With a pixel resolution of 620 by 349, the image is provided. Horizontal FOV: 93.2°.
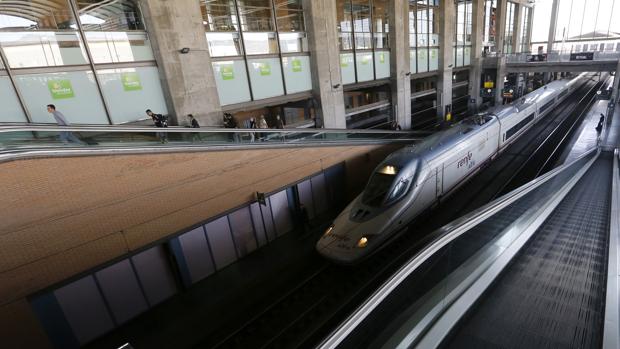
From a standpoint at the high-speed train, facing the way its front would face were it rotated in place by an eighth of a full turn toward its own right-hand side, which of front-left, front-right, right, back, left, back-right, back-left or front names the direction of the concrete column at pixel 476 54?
right

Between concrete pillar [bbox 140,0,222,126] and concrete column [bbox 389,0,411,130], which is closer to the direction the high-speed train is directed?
the concrete pillar

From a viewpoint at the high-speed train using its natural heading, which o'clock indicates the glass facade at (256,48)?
The glass facade is roughly at 2 o'clock from the high-speed train.

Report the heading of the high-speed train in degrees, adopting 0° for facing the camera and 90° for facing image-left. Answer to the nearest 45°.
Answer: approximately 45°

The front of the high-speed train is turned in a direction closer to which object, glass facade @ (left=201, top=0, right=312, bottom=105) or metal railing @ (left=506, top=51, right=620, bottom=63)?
the glass facade

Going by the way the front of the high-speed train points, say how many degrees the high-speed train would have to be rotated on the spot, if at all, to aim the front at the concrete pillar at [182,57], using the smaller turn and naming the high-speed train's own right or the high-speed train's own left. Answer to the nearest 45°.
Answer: approximately 45° to the high-speed train's own right

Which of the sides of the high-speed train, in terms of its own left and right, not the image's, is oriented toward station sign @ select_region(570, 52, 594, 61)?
back

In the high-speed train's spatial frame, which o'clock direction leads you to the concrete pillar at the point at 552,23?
The concrete pillar is roughly at 5 o'clock from the high-speed train.

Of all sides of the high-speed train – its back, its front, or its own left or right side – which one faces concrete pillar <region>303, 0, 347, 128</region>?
right

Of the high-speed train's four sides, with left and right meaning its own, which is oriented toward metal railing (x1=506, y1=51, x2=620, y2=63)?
back

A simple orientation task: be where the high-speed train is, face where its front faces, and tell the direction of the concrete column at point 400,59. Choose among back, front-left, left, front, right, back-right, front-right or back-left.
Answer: back-right

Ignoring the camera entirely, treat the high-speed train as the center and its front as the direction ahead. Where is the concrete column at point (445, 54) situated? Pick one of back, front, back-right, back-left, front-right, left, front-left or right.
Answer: back-right

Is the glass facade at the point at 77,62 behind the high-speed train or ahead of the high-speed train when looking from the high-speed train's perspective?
ahead
